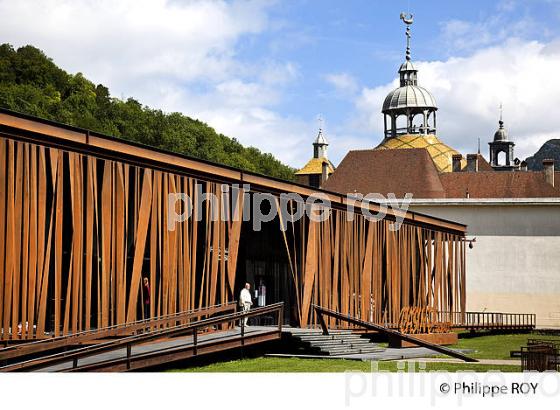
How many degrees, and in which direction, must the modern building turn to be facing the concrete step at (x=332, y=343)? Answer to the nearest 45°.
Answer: approximately 45° to its left

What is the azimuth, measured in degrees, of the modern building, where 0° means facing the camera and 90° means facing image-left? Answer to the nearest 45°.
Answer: approximately 315°
